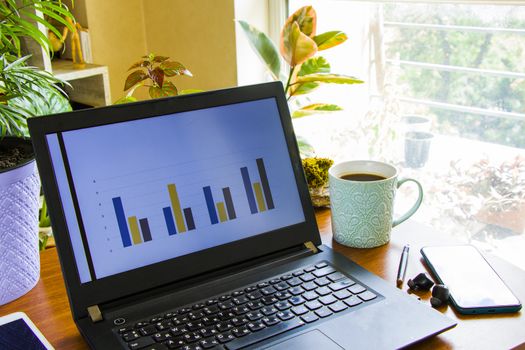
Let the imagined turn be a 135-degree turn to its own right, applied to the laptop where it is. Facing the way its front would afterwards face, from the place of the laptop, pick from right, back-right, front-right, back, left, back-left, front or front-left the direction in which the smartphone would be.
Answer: back

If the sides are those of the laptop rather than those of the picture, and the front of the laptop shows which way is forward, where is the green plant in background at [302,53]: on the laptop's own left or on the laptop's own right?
on the laptop's own left

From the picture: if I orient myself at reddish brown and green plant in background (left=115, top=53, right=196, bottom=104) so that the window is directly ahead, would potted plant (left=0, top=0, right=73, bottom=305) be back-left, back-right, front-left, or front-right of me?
back-right

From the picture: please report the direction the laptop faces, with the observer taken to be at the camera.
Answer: facing the viewer and to the right of the viewer
